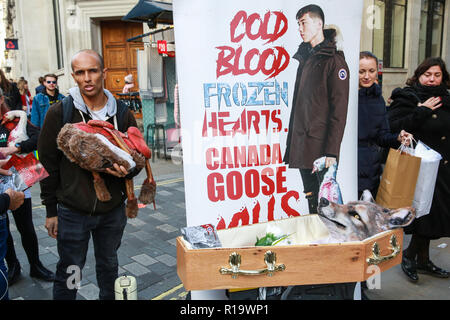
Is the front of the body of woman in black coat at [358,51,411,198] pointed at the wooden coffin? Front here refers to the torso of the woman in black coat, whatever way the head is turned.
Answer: yes

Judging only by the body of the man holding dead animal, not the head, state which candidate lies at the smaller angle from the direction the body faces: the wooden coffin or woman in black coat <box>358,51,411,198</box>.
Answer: the wooden coffin

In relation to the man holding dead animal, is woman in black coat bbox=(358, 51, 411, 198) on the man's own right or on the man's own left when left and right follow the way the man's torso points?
on the man's own left

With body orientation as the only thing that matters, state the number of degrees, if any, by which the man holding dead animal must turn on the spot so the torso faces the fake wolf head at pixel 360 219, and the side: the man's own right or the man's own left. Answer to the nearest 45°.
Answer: approximately 45° to the man's own left

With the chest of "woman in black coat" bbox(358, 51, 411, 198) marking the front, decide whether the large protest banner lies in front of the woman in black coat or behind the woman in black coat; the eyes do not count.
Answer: in front

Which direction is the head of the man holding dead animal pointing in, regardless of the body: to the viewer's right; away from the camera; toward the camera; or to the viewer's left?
toward the camera

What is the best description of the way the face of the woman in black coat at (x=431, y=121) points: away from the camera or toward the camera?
toward the camera

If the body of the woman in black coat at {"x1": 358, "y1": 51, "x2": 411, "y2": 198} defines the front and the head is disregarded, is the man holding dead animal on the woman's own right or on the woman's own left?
on the woman's own right

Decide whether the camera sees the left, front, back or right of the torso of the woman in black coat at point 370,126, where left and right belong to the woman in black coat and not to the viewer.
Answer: front

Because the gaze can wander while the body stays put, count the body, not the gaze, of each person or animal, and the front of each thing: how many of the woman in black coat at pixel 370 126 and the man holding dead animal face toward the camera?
2

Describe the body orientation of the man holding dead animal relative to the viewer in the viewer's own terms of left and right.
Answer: facing the viewer

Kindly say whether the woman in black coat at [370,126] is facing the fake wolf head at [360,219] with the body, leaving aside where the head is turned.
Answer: yes
